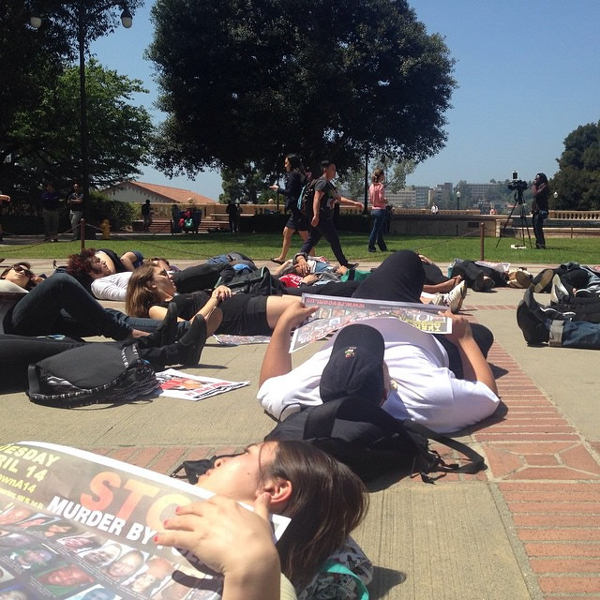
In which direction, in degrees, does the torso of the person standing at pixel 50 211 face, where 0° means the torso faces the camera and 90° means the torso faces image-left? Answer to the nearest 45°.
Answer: approximately 0°

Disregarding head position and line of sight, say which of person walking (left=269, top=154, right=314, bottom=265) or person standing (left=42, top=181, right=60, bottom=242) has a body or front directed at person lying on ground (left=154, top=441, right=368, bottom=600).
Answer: person standing (left=42, top=181, right=60, bottom=242)

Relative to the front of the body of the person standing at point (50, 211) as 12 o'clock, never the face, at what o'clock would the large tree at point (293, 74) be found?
The large tree is roughly at 8 o'clock from the person standing.

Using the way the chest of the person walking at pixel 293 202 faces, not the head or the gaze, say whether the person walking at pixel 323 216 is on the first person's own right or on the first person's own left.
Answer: on the first person's own left

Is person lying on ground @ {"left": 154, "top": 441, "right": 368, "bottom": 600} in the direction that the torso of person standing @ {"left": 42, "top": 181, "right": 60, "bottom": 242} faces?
yes

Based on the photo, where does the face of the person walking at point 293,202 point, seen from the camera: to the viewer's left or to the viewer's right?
to the viewer's left

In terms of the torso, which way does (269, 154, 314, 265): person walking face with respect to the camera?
to the viewer's left

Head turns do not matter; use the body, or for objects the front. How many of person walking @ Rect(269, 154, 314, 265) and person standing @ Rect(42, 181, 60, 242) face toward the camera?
1
